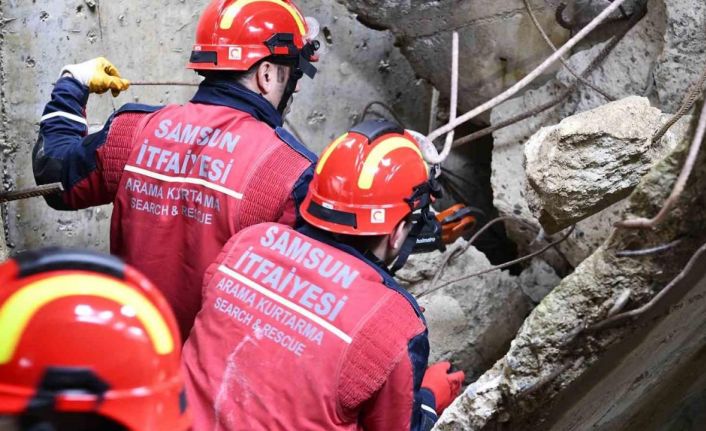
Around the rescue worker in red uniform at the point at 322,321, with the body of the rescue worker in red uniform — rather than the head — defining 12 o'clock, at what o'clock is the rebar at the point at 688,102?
The rebar is roughly at 1 o'clock from the rescue worker in red uniform.

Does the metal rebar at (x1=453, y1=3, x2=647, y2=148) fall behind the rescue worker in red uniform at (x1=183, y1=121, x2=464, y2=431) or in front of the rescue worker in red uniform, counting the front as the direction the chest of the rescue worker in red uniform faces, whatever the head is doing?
in front

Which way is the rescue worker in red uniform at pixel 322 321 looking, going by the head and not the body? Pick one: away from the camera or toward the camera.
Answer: away from the camera

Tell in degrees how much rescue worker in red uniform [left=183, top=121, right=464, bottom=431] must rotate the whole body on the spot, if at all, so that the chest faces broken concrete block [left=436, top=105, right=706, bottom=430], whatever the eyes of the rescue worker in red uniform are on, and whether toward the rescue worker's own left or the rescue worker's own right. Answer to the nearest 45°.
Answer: approximately 45° to the rescue worker's own right

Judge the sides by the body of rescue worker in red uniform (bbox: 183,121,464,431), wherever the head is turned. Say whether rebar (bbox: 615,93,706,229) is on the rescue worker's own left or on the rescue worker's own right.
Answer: on the rescue worker's own right

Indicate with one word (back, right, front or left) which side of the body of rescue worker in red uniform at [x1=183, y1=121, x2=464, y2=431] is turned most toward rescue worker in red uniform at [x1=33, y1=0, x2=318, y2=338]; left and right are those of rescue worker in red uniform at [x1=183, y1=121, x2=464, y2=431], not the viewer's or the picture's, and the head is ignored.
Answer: left

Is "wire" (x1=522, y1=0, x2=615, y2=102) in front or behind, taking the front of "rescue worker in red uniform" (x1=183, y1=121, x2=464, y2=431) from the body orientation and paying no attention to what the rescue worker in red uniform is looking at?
in front

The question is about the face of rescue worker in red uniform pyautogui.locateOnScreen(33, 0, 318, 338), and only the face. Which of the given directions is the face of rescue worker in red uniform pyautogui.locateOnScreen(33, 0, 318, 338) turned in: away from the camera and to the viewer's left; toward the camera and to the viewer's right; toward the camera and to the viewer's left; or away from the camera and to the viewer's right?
away from the camera and to the viewer's right

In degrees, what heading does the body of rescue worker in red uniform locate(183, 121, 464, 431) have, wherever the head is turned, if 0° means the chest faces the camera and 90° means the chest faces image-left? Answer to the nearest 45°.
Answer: approximately 225°

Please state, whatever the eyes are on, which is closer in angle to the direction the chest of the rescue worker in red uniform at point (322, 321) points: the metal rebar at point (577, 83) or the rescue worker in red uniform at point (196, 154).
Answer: the metal rebar
